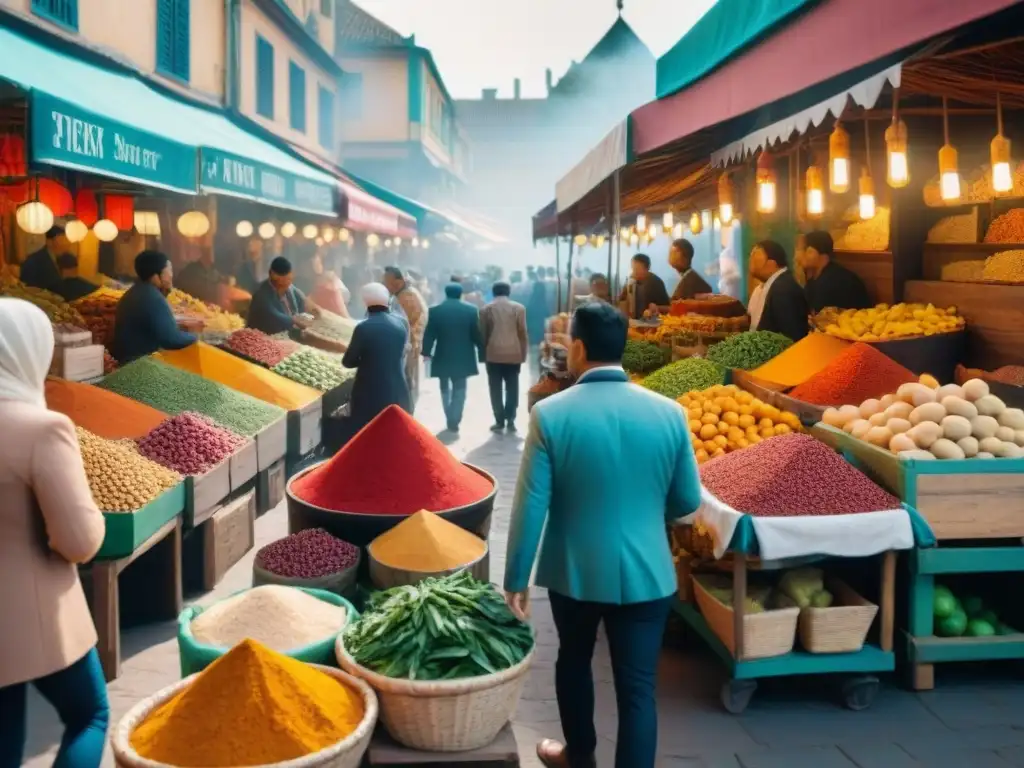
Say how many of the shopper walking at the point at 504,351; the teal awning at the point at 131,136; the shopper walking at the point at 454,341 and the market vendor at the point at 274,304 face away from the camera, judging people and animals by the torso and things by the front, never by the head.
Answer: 2

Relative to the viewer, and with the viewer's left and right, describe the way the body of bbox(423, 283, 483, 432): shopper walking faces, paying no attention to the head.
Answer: facing away from the viewer

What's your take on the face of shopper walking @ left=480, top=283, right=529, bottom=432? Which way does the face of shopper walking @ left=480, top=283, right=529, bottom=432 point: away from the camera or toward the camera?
away from the camera

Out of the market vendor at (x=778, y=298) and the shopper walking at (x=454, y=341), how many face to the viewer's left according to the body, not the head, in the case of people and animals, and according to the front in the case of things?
1

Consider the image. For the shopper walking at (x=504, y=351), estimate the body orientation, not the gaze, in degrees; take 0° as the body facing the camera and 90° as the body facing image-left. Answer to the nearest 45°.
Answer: approximately 180°

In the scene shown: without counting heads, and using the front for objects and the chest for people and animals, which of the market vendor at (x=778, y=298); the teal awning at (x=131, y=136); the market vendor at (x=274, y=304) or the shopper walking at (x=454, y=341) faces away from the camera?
the shopper walking

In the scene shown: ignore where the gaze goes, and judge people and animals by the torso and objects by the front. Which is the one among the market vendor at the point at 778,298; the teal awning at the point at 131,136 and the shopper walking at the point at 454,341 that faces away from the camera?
the shopper walking

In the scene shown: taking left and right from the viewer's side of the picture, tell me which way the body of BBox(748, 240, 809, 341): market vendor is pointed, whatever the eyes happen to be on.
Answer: facing to the left of the viewer

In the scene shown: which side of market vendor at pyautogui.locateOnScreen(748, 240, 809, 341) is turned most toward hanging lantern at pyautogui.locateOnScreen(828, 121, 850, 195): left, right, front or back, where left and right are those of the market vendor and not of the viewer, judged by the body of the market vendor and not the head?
left

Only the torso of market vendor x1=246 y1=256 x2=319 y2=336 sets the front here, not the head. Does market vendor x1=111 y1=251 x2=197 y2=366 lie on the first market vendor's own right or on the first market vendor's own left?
on the first market vendor's own right

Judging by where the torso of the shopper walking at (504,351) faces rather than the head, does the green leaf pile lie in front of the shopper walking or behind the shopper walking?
behind

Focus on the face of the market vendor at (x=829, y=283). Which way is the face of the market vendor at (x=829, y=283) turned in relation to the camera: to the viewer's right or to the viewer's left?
to the viewer's left

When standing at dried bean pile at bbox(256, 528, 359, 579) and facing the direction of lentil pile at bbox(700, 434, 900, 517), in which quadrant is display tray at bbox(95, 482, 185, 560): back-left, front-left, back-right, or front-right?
back-left

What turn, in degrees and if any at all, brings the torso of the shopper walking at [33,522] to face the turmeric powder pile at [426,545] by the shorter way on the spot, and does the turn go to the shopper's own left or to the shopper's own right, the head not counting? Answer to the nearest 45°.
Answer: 0° — they already face it
